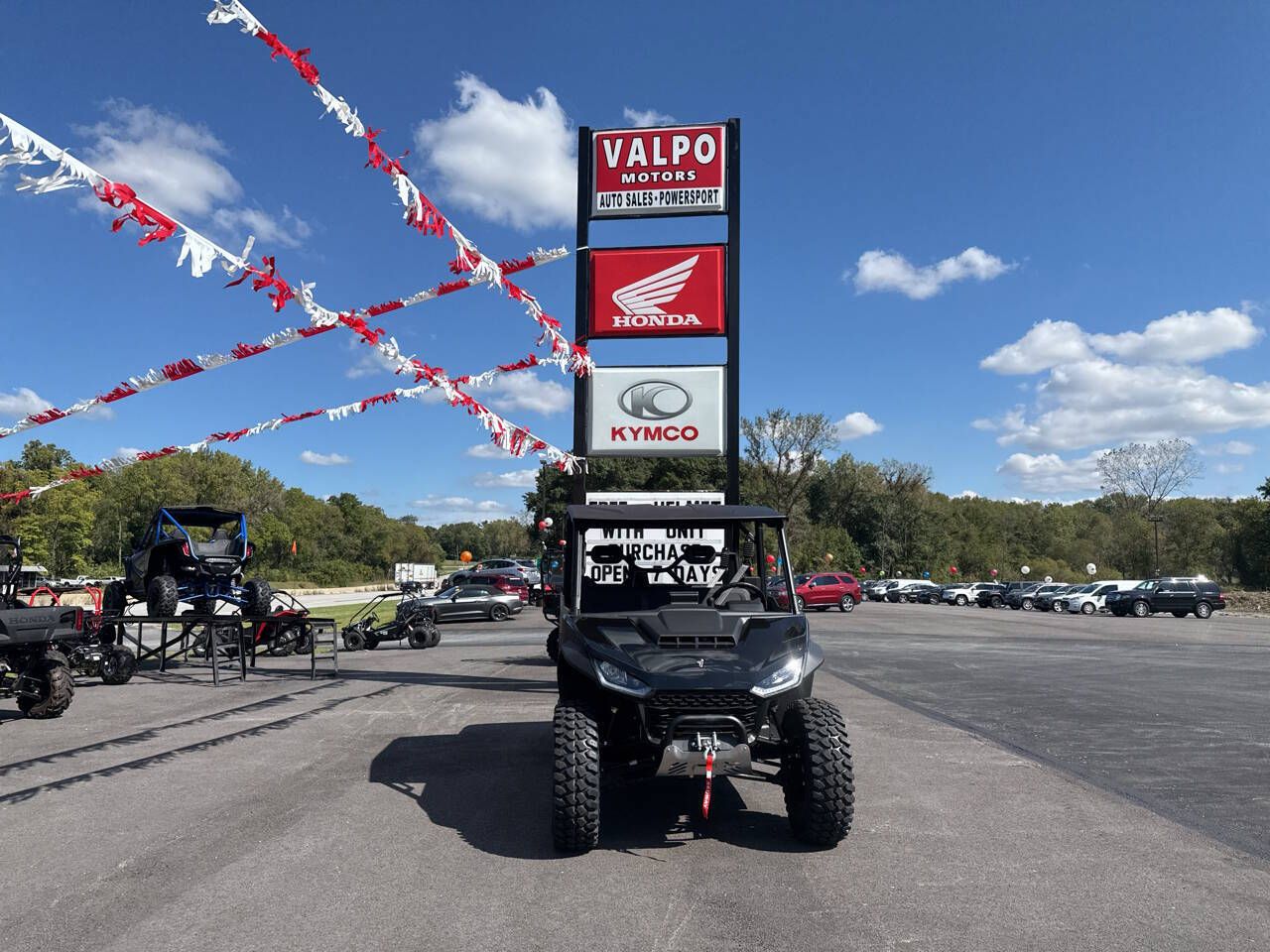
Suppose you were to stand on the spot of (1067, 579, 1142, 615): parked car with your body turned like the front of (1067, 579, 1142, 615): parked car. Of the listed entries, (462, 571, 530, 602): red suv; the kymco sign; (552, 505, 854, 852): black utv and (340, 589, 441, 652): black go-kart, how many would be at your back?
0

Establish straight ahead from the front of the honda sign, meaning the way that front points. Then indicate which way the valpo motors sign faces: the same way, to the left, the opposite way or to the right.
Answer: the same way

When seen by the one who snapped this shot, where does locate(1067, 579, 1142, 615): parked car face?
facing the viewer and to the left of the viewer

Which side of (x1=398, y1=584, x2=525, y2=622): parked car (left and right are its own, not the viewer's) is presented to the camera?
left

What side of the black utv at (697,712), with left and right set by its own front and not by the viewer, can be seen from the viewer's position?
front

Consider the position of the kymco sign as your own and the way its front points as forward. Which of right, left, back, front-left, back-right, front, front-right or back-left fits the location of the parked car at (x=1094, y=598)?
back-left

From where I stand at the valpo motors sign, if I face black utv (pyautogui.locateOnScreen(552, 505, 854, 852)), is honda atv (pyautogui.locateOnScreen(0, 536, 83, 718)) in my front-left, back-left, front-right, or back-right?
front-right

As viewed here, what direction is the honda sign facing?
toward the camera

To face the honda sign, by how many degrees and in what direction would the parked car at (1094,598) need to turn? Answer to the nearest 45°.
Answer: approximately 45° to its left

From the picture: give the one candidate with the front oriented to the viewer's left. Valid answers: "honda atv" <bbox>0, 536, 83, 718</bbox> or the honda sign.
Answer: the honda atv

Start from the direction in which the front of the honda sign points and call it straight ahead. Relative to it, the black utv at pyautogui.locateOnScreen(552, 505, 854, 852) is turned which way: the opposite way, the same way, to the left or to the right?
the same way

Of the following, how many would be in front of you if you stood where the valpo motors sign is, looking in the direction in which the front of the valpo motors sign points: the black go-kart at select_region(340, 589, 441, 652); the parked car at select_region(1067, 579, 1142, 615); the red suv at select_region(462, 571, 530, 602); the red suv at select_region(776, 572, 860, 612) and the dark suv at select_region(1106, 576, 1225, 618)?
0

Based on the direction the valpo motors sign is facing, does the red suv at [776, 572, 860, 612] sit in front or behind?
behind

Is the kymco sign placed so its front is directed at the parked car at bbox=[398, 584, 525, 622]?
no
